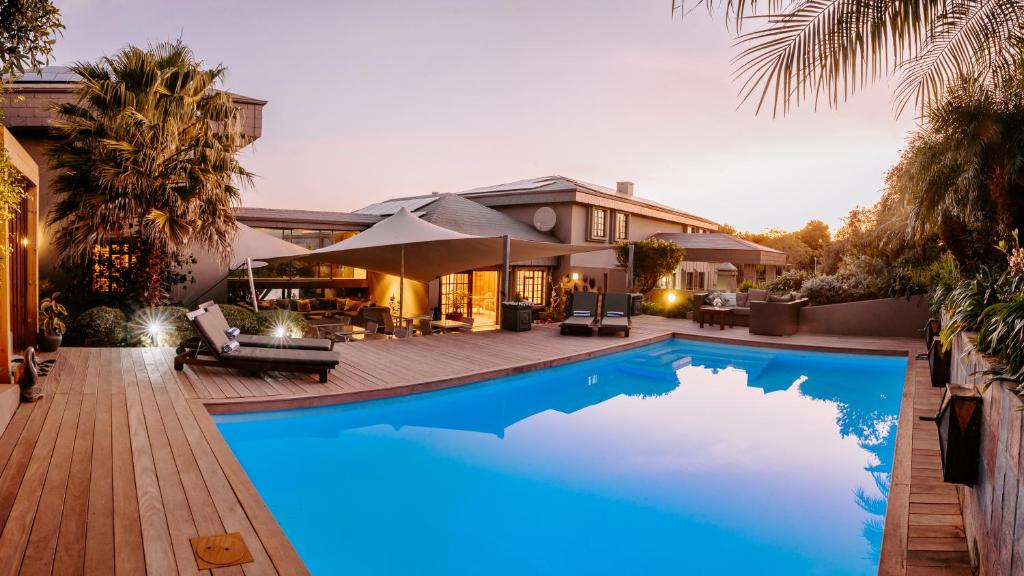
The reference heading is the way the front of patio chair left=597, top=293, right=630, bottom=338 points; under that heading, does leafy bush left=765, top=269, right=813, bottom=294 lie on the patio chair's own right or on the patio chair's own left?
on the patio chair's own left

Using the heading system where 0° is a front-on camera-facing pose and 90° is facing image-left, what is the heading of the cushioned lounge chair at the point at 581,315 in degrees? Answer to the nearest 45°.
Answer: approximately 0°

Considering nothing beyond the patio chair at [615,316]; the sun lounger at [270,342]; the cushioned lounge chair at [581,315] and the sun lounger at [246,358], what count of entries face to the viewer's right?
2

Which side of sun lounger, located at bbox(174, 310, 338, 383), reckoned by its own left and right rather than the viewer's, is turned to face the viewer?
right

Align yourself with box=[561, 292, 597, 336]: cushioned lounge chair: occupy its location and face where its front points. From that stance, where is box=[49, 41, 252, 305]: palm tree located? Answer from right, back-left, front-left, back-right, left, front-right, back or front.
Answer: front-right

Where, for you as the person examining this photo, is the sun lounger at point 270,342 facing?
facing to the right of the viewer

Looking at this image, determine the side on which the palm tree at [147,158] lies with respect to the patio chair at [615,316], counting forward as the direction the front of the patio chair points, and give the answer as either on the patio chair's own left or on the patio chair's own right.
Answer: on the patio chair's own right

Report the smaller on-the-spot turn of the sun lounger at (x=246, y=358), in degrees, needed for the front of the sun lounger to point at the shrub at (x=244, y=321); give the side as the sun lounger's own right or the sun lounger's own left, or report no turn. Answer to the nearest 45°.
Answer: approximately 90° to the sun lounger's own left

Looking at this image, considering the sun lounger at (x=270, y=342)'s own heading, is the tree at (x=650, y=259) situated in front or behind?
in front

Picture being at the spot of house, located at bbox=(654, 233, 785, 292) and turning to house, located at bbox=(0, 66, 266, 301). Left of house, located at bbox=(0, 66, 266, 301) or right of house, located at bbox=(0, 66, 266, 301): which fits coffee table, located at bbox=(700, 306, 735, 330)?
left
